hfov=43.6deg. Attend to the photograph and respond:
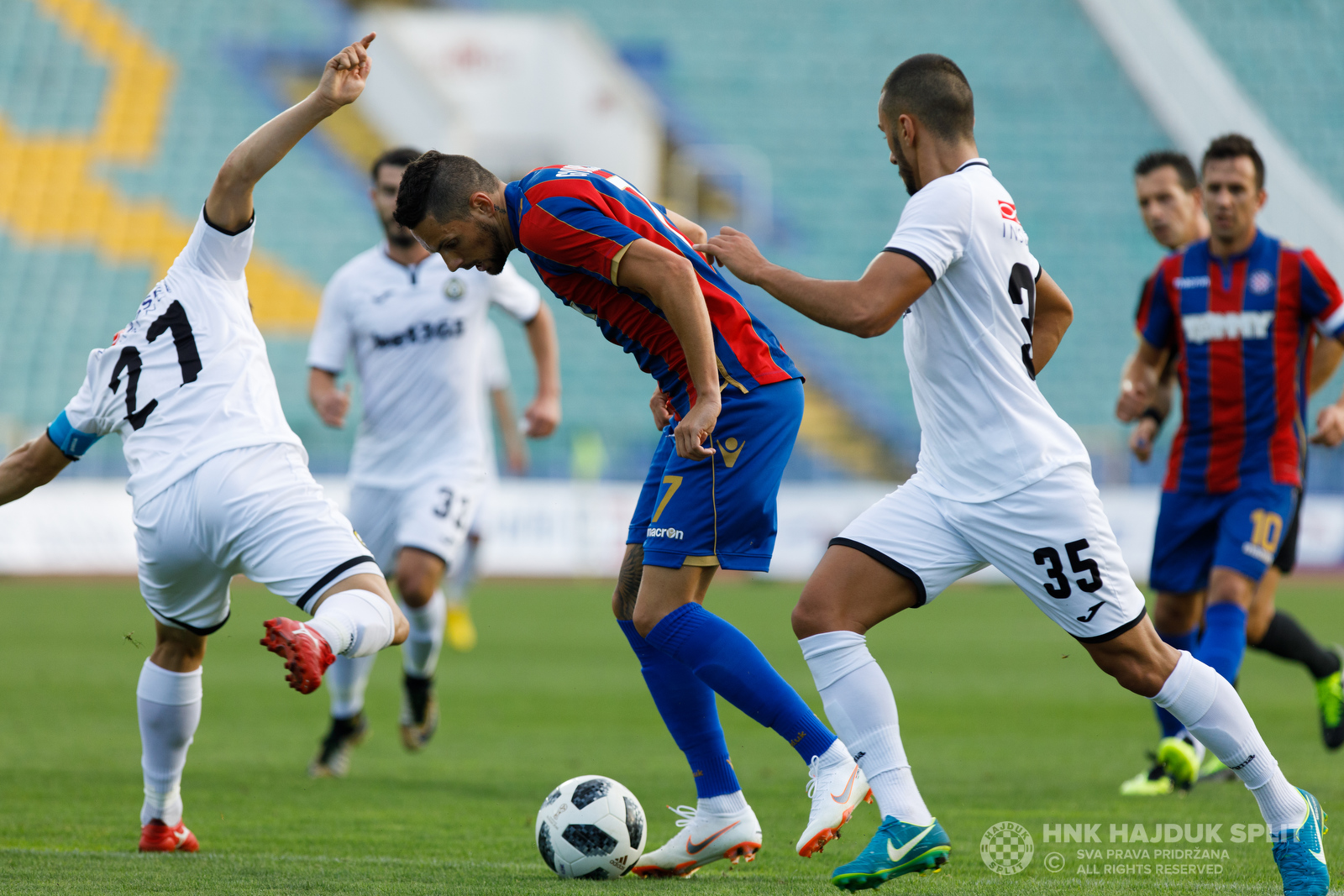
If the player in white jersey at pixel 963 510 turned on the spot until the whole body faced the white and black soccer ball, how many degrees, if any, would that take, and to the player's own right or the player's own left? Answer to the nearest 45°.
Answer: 0° — they already face it

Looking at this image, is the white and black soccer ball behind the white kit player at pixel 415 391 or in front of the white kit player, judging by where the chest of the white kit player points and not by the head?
in front

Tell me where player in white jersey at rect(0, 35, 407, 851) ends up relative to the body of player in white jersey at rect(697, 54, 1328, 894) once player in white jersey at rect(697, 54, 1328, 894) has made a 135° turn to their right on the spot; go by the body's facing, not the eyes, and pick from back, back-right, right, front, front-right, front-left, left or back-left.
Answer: back-left

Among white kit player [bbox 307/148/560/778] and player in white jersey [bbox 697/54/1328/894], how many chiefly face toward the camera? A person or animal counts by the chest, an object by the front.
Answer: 1

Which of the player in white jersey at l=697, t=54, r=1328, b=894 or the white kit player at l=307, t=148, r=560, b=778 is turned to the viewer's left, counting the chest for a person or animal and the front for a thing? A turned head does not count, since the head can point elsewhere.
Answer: the player in white jersey

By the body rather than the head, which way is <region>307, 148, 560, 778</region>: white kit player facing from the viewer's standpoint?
toward the camera

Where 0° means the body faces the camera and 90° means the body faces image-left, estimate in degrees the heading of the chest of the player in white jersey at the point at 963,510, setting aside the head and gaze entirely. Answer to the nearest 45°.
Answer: approximately 90°

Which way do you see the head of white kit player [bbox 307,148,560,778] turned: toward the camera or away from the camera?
toward the camera

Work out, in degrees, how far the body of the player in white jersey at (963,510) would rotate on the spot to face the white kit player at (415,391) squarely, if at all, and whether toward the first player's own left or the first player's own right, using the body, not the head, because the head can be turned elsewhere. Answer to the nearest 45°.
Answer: approximately 45° to the first player's own right

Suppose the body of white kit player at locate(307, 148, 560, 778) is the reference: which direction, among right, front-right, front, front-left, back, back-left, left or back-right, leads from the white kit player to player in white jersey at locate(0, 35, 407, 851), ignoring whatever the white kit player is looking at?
front
